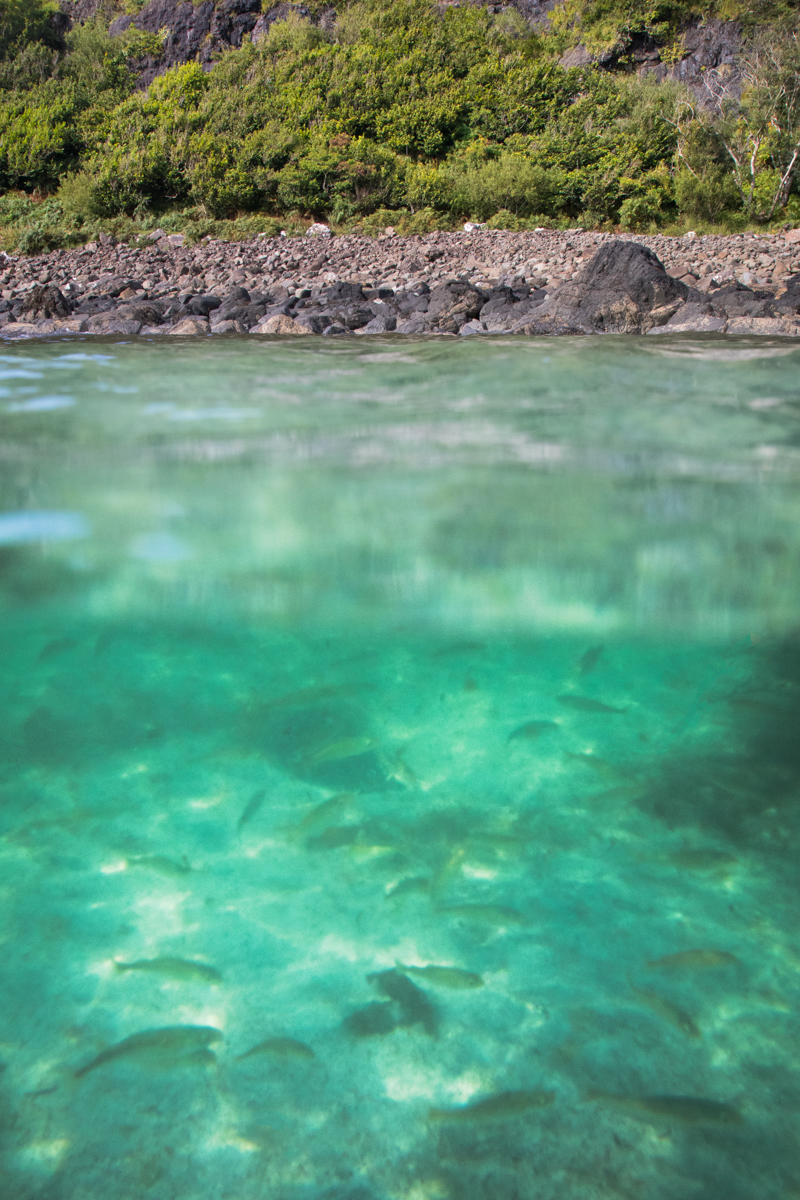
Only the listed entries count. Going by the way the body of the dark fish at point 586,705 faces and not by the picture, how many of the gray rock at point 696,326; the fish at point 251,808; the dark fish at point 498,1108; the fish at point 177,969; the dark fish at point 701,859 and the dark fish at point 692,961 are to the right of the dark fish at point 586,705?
1

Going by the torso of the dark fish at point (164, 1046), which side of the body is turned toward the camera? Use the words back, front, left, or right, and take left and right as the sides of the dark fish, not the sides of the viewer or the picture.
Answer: right

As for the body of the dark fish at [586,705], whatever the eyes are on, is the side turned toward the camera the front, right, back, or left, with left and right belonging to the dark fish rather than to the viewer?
left
